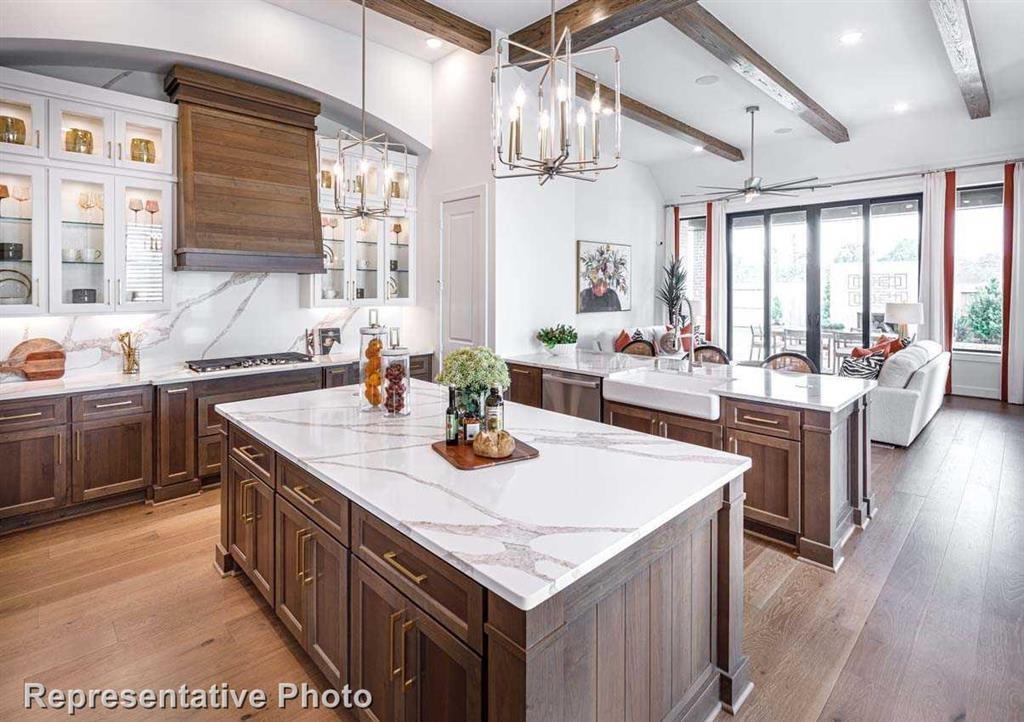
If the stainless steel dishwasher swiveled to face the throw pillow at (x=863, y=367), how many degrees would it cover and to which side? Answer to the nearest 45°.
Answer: approximately 180°

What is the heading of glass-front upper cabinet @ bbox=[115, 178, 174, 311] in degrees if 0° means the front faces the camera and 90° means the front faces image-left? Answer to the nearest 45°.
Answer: approximately 0°

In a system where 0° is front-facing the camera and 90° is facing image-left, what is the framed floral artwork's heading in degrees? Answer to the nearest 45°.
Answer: approximately 315°
